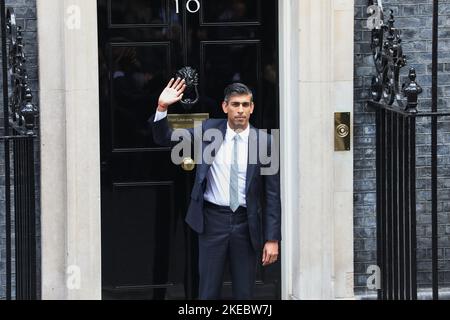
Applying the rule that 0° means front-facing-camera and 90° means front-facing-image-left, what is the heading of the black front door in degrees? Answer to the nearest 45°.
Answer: approximately 0°

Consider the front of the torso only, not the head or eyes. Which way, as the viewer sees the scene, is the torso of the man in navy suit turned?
toward the camera

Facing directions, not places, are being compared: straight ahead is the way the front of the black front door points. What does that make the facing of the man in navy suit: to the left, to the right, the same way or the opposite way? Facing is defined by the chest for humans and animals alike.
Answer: the same way

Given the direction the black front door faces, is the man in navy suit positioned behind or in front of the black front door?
in front

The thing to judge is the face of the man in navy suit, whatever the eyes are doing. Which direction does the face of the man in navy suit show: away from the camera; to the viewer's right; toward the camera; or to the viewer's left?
toward the camera

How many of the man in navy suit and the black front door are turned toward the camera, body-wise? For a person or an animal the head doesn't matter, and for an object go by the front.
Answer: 2

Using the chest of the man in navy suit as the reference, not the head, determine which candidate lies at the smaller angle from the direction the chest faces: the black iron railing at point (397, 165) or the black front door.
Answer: the black iron railing

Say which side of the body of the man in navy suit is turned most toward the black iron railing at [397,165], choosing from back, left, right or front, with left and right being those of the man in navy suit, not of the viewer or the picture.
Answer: left

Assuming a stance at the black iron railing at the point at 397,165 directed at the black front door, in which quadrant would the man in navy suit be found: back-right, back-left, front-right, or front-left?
front-left

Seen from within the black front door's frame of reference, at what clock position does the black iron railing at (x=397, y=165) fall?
The black iron railing is roughly at 10 o'clock from the black front door.

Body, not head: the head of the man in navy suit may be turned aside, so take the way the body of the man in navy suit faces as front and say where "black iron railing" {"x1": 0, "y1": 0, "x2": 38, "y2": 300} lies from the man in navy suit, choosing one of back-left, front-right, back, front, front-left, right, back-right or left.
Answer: right
